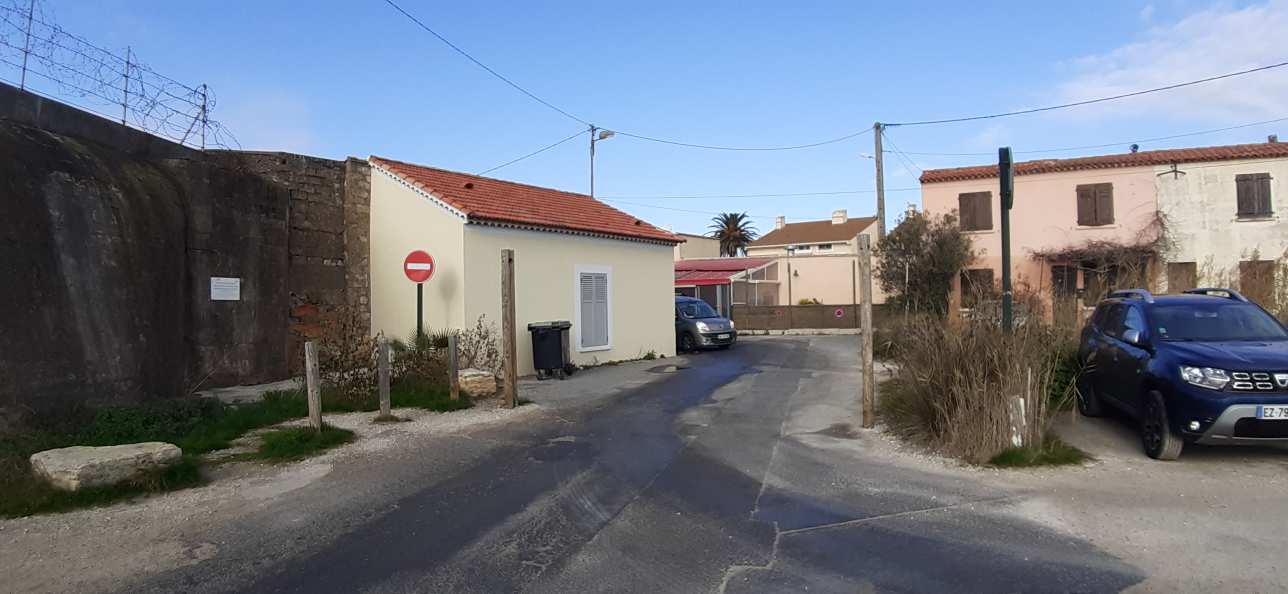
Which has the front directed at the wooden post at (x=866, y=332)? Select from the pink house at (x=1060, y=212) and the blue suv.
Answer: the pink house

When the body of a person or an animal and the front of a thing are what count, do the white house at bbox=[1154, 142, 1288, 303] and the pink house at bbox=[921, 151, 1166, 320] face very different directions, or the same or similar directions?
same or similar directions

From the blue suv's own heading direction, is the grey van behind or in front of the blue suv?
behind

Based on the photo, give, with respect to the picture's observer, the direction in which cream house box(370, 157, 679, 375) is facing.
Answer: facing the viewer and to the right of the viewer

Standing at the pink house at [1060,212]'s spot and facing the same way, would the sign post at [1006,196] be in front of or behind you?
in front

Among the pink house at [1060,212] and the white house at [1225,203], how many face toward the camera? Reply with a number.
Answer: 2

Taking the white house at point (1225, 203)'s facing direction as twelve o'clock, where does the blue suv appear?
The blue suv is roughly at 12 o'clock from the white house.

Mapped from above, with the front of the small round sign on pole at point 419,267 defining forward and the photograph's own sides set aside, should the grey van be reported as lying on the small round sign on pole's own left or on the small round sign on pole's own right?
on the small round sign on pole's own left

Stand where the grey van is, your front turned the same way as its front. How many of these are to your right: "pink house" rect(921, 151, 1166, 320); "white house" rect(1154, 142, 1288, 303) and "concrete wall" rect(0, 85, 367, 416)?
1

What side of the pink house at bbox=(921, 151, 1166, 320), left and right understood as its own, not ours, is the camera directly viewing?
front

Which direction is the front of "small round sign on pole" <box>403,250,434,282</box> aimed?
toward the camera

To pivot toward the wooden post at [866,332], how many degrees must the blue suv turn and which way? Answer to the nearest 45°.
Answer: approximately 135° to its right

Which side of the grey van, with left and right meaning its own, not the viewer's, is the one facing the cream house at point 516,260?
right

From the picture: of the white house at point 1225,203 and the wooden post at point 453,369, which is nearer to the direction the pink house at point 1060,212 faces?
the wooden post
